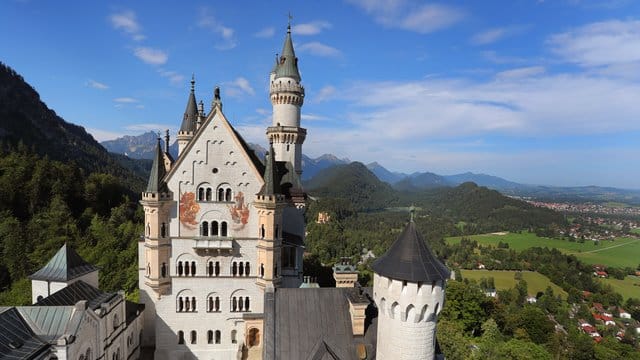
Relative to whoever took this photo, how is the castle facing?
facing the viewer
